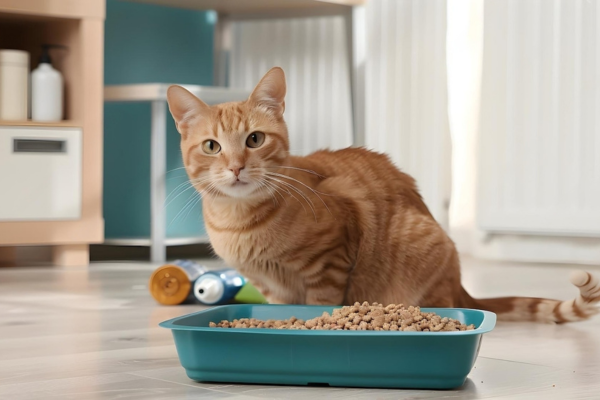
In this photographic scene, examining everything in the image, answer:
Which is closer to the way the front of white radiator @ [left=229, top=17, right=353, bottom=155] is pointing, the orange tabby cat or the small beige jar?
the orange tabby cat

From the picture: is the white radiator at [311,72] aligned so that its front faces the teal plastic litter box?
yes

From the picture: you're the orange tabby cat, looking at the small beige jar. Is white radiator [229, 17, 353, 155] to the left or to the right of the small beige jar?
right

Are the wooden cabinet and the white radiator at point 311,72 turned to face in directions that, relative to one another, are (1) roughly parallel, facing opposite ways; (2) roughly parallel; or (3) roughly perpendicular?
roughly parallel

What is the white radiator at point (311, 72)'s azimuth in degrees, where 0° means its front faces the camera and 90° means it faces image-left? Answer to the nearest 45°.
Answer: approximately 0°

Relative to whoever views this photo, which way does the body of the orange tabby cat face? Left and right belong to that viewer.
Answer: facing the viewer and to the left of the viewer

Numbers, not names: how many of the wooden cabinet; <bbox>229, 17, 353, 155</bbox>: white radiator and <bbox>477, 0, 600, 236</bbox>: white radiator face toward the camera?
3

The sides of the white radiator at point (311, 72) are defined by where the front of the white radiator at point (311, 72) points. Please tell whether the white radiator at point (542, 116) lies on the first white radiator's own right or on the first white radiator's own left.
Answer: on the first white radiator's own left

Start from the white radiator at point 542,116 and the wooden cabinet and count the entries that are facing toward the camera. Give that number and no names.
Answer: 2

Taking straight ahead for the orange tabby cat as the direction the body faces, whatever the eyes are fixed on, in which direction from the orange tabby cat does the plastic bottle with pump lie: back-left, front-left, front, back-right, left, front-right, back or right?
right

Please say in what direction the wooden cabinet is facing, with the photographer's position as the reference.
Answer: facing the viewer

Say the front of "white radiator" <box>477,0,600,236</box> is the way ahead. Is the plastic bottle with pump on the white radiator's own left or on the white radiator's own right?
on the white radiator's own right

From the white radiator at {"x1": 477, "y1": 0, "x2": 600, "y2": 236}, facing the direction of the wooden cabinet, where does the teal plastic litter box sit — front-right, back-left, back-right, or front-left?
front-left

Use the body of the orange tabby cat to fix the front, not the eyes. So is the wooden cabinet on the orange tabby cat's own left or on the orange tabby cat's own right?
on the orange tabby cat's own right

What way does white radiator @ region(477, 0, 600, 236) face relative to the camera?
toward the camera
